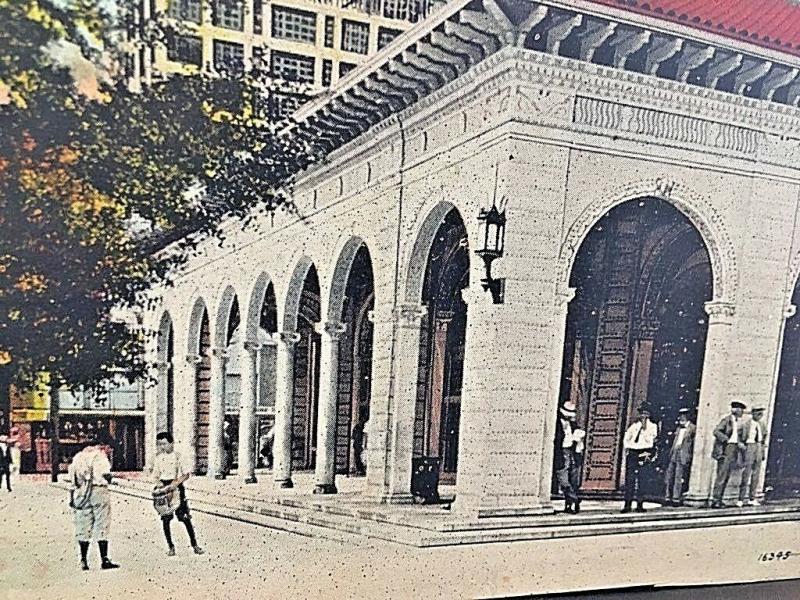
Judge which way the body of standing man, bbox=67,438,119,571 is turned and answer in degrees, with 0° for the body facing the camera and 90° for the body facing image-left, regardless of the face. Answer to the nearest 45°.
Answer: approximately 225°

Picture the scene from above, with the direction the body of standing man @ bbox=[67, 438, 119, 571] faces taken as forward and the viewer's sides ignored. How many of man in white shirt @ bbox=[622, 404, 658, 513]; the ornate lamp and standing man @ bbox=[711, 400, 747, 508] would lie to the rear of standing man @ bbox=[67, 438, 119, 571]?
0

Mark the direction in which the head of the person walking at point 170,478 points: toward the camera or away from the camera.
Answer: toward the camera

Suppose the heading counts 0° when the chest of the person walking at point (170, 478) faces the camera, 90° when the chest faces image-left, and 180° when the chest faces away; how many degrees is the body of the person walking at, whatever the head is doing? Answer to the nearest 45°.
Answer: approximately 45°

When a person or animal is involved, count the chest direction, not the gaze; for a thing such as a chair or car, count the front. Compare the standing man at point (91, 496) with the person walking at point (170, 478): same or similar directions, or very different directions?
very different directions

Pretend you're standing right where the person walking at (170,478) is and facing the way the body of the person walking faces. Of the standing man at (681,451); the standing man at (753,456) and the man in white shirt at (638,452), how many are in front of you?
0
